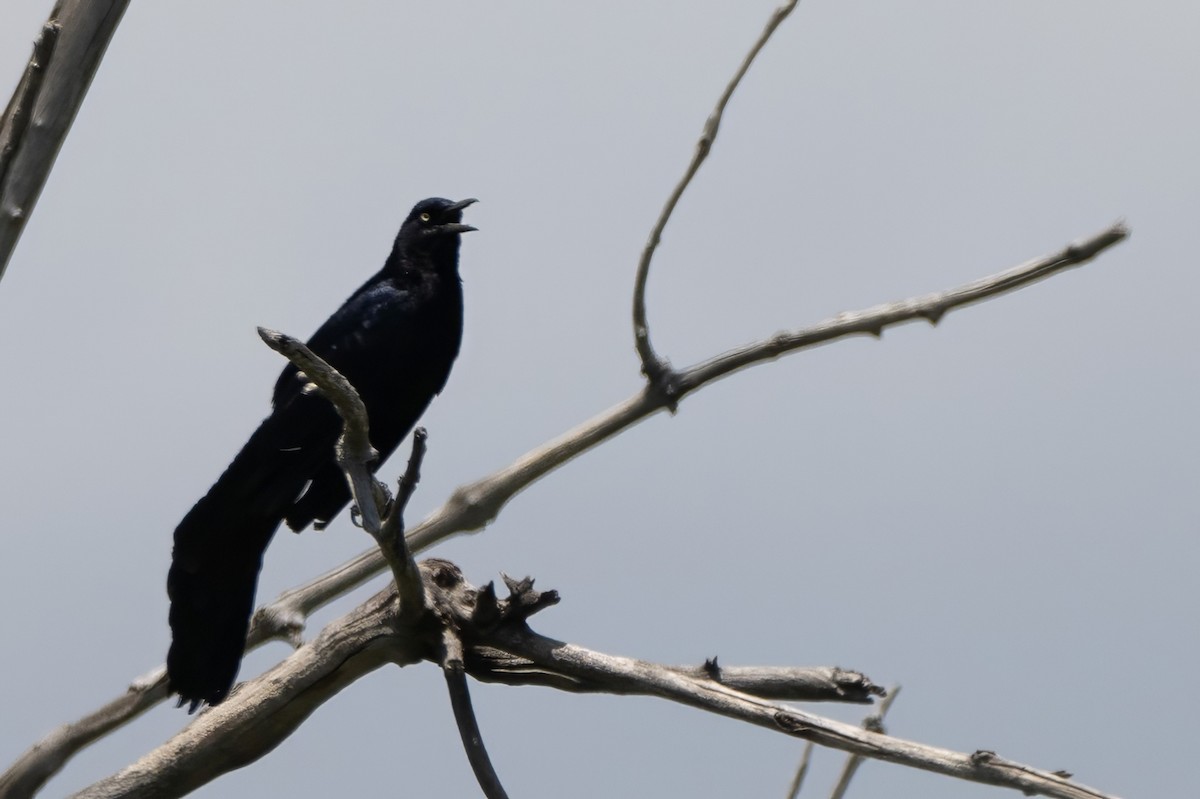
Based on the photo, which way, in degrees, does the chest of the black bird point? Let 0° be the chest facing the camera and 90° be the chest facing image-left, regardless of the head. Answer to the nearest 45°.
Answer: approximately 270°
